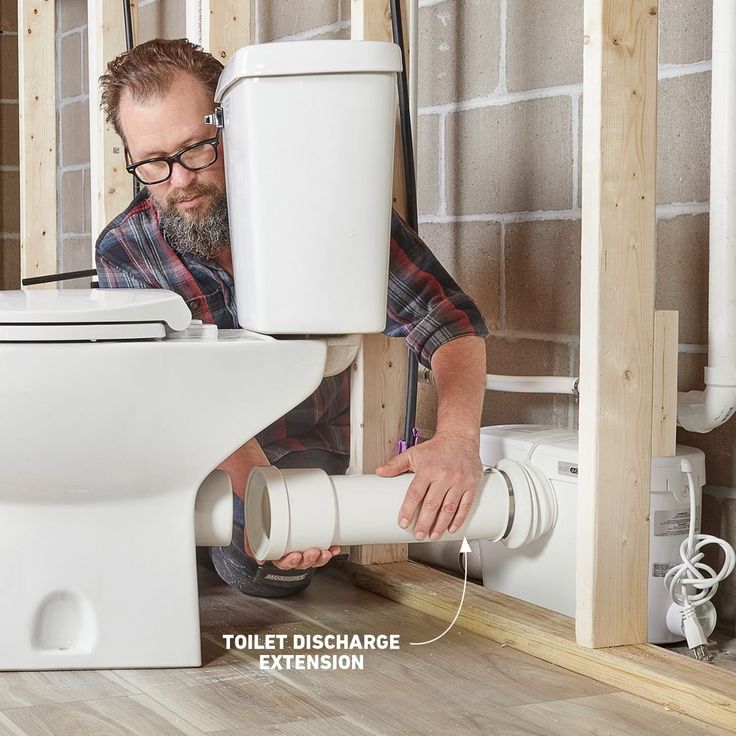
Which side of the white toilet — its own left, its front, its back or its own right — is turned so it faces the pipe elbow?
back

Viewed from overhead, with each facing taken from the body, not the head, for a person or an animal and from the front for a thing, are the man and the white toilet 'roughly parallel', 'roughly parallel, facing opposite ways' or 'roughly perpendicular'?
roughly perpendicular

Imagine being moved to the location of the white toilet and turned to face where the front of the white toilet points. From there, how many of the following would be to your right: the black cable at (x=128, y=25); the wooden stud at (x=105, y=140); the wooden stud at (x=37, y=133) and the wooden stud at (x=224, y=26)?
4

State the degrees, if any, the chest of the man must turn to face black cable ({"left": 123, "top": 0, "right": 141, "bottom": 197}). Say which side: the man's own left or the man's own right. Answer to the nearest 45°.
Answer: approximately 180°

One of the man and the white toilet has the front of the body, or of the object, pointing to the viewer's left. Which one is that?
the white toilet

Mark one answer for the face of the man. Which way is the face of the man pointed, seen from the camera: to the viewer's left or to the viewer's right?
to the viewer's right

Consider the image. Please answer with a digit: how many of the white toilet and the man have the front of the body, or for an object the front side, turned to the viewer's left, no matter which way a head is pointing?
1

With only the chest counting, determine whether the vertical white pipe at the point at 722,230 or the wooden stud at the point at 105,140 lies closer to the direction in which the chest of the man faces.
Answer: the vertical white pipe

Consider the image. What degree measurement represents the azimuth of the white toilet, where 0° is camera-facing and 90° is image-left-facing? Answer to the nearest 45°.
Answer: approximately 90°

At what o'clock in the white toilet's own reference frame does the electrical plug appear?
The electrical plug is roughly at 6 o'clock from the white toilet.
